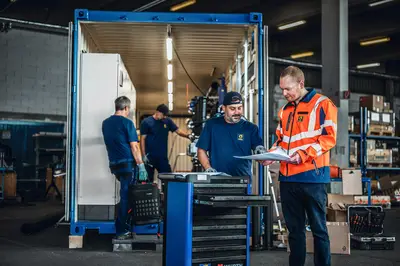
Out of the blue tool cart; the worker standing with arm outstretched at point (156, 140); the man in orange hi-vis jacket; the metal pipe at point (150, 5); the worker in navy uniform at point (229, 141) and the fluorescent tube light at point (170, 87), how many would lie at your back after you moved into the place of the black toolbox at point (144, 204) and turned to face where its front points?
3

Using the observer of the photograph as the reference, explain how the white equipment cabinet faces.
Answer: facing to the right of the viewer

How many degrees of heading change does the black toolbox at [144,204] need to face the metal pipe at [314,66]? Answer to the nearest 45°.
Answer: approximately 135° to its left

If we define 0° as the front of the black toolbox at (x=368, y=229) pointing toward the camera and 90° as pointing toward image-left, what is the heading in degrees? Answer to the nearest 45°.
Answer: approximately 0°

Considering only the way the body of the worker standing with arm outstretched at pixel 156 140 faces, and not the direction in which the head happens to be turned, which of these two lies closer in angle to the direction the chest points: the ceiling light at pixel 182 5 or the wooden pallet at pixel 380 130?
the wooden pallet

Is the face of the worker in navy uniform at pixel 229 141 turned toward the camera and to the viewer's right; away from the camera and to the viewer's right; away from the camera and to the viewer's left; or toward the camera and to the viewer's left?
toward the camera and to the viewer's right

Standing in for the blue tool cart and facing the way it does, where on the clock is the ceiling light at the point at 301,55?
The ceiling light is roughly at 8 o'clock from the blue tool cart.

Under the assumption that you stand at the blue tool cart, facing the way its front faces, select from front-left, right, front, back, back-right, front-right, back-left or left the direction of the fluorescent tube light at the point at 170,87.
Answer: back-left
